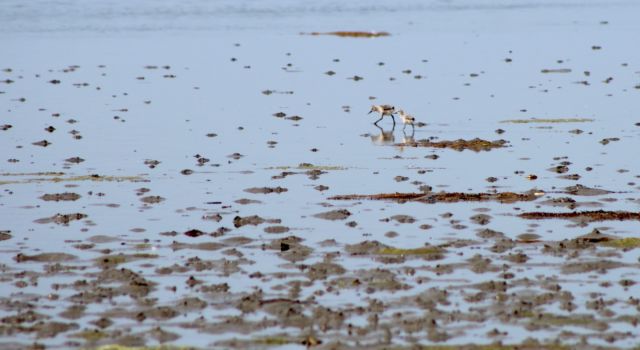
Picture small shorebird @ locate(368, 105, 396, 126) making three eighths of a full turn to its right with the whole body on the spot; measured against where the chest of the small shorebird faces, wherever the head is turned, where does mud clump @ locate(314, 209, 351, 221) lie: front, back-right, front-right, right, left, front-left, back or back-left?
back-right

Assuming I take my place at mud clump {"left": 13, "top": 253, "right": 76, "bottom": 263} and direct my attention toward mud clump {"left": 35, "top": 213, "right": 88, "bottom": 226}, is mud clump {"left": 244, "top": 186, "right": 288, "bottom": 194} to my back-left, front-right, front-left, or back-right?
front-right

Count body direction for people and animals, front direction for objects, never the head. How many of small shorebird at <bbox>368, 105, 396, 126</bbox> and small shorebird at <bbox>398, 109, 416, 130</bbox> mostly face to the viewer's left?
2

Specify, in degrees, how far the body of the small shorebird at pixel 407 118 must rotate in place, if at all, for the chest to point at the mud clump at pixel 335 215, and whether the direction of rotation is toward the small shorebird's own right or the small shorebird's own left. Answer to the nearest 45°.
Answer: approximately 90° to the small shorebird's own left

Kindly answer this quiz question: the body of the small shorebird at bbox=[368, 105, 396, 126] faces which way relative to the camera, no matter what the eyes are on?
to the viewer's left

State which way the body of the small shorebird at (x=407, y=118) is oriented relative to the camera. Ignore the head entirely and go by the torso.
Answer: to the viewer's left

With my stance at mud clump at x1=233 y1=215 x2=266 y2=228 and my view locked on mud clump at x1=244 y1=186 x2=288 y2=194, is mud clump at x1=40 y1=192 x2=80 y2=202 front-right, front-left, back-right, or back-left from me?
front-left

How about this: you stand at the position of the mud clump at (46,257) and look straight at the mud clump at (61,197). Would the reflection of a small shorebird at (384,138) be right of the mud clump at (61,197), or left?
right

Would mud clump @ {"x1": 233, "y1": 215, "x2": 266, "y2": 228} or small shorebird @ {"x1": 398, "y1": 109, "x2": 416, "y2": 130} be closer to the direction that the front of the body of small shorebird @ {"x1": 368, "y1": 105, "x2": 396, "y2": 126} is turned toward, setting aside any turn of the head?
the mud clump
